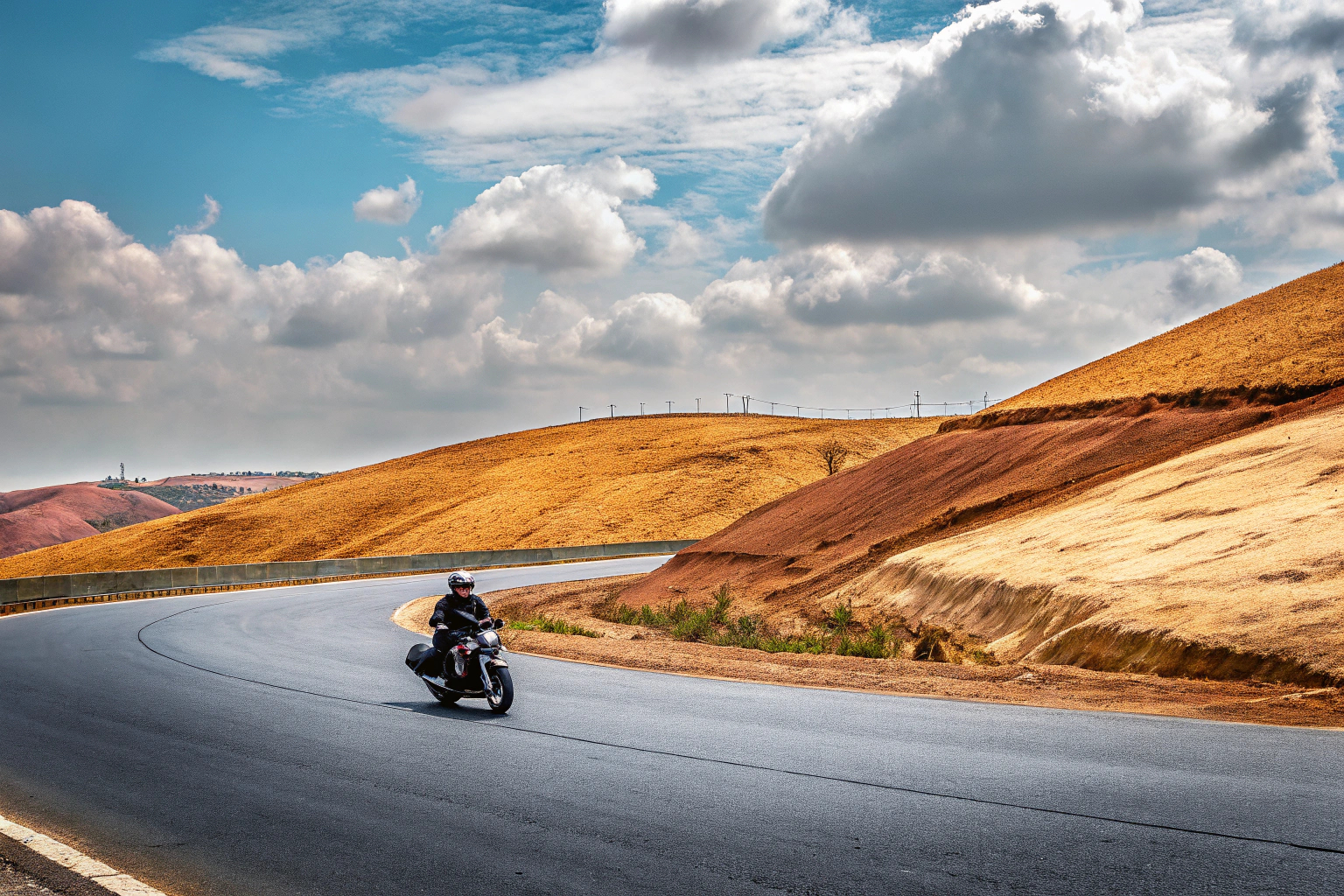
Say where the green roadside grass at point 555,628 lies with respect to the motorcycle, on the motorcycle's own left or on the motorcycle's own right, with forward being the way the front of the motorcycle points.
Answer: on the motorcycle's own left

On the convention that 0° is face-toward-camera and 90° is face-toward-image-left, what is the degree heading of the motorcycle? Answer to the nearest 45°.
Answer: approximately 315°

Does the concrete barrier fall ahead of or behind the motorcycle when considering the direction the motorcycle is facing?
behind
